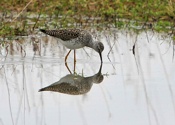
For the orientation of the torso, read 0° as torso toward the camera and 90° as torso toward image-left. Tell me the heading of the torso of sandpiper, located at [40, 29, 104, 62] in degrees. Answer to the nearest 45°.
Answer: approximately 270°
